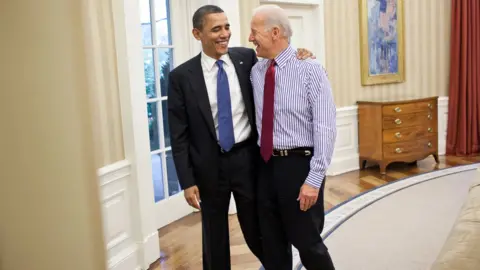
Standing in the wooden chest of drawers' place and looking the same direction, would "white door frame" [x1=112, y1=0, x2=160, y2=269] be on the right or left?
on its right

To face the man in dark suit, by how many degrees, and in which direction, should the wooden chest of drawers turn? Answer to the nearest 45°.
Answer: approximately 45° to its right

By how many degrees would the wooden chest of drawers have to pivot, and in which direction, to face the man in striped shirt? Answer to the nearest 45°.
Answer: approximately 45° to its right

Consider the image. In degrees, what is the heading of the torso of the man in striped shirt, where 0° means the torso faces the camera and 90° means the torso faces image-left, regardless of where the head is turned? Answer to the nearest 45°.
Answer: approximately 45°

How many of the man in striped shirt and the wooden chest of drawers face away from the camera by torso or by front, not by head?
0

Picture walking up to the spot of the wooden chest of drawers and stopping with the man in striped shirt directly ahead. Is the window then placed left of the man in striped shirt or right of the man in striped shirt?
right

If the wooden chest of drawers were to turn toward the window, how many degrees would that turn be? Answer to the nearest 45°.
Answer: approximately 90° to its right

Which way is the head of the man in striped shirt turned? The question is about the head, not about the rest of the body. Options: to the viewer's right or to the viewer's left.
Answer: to the viewer's left
